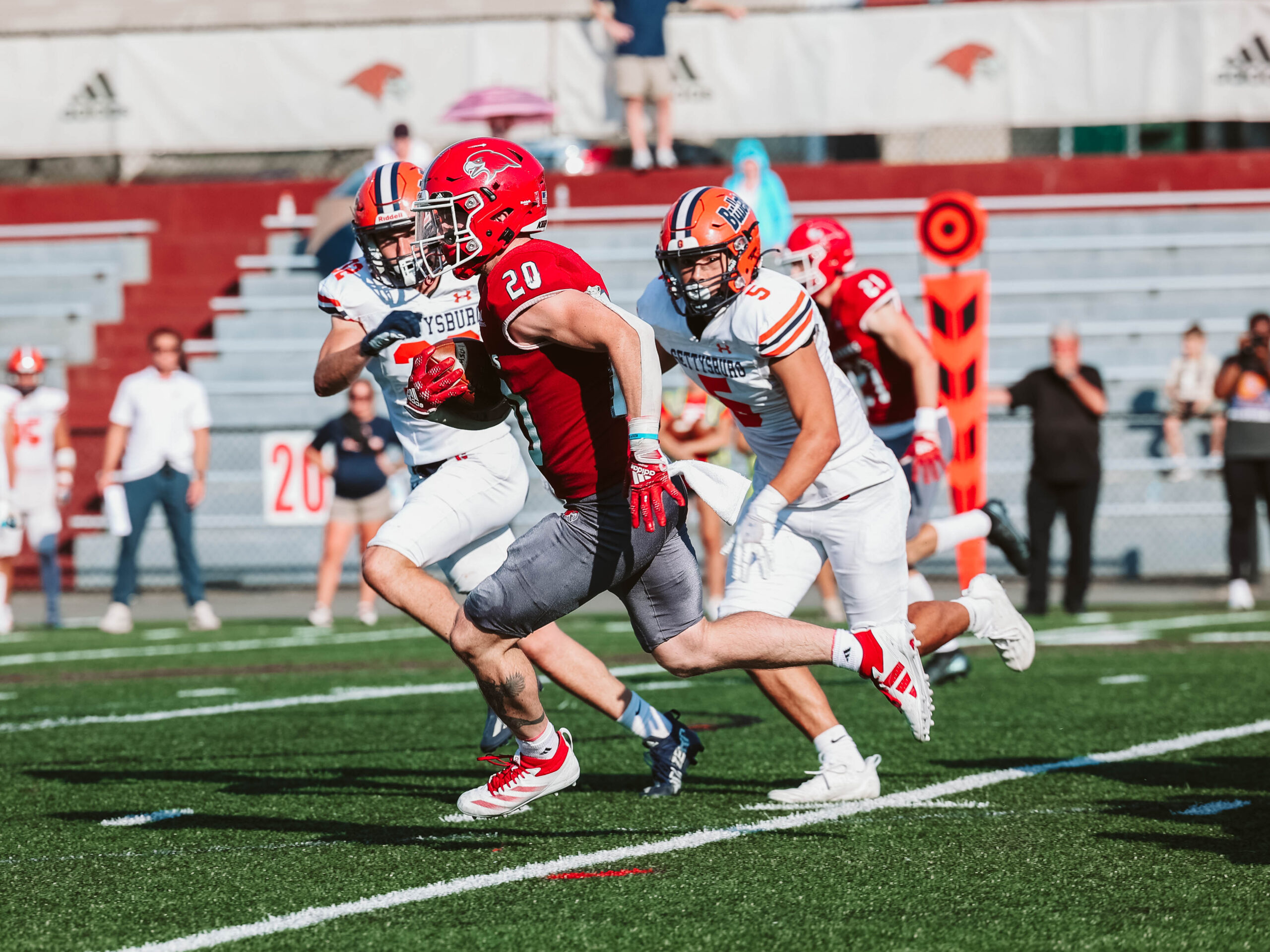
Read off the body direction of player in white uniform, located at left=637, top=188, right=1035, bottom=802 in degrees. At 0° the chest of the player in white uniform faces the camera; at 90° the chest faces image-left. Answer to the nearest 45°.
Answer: approximately 45°

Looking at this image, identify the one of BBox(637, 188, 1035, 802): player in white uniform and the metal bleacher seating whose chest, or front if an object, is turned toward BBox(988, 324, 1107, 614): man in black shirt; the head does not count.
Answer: the metal bleacher seating

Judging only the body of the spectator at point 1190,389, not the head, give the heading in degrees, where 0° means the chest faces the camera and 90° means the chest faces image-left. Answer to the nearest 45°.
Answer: approximately 0°

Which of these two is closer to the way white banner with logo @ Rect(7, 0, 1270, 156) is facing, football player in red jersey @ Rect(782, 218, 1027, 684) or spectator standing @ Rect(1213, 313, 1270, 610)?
the football player in red jersey

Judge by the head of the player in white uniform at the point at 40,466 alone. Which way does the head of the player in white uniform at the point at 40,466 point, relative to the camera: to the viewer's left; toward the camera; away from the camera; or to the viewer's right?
toward the camera

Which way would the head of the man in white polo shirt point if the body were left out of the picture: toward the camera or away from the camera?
toward the camera

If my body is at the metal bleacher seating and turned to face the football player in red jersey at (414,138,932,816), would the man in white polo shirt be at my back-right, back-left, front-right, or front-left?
front-right

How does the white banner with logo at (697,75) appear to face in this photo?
toward the camera

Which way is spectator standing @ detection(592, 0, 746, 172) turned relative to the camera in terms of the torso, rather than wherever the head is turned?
toward the camera

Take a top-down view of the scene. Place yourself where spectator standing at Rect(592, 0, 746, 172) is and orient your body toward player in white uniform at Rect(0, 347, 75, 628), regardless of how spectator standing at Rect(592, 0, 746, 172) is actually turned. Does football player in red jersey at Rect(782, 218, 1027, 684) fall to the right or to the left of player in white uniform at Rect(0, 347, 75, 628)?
left

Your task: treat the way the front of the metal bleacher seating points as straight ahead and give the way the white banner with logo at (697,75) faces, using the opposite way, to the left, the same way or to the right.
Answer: the same way

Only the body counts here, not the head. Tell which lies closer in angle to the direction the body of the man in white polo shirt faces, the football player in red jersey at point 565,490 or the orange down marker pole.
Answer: the football player in red jersey
